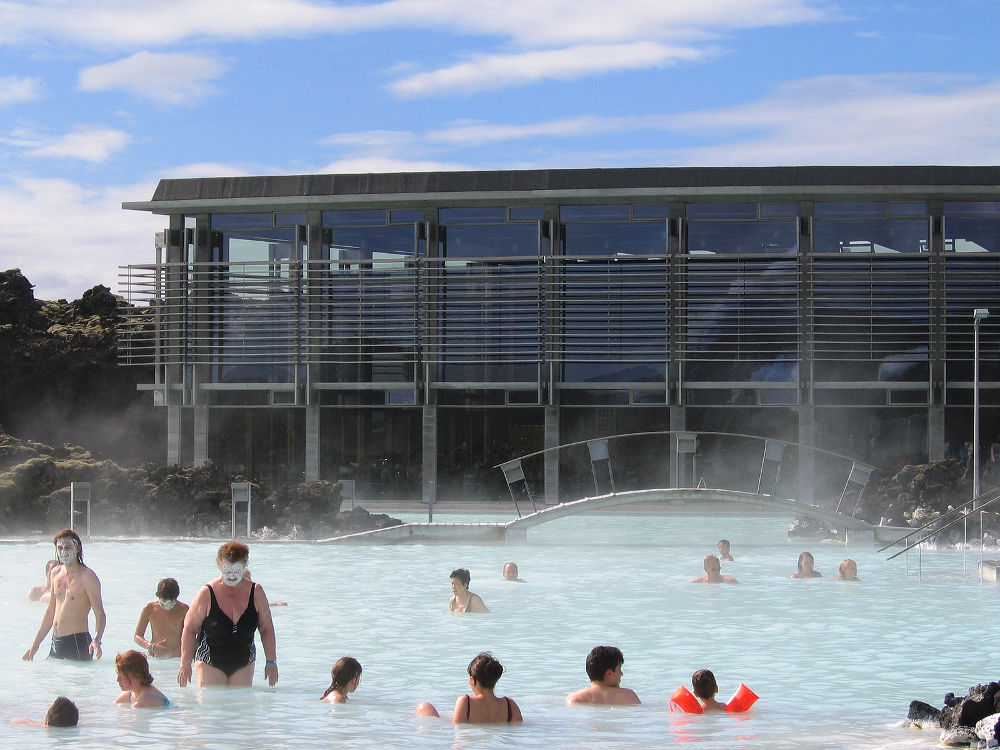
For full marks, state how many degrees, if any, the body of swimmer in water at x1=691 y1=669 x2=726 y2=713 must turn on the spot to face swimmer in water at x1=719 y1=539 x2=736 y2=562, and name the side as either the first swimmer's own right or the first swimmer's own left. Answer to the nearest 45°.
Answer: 0° — they already face them

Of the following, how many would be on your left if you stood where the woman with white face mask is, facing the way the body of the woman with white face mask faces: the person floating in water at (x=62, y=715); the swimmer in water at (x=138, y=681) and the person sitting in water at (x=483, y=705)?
1

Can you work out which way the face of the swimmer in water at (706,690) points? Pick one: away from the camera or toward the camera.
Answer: away from the camera

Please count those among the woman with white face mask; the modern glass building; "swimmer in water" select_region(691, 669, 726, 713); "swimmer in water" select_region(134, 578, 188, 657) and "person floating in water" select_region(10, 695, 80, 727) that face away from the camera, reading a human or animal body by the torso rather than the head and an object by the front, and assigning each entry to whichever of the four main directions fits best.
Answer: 2

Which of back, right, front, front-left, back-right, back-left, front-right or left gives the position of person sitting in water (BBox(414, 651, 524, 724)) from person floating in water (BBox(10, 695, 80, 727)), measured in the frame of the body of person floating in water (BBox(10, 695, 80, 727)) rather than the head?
right

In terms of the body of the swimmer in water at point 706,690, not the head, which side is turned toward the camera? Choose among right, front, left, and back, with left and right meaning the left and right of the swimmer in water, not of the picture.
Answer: back

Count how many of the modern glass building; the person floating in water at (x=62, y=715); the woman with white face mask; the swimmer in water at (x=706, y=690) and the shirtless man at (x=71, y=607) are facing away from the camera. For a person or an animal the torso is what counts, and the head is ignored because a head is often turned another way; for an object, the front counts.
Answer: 2

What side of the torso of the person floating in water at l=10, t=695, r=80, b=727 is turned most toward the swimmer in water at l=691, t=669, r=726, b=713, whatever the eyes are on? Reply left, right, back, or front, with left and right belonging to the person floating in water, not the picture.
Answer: right

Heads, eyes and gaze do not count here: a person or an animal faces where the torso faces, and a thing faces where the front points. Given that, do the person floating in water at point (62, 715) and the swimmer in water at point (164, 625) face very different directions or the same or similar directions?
very different directions
